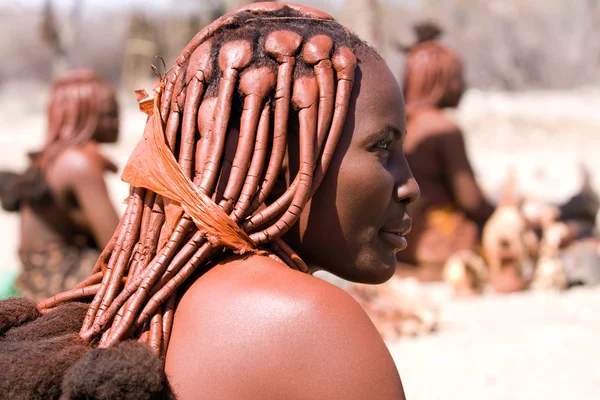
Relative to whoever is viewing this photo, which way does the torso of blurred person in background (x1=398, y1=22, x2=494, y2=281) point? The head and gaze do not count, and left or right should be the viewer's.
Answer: facing away from the viewer and to the right of the viewer

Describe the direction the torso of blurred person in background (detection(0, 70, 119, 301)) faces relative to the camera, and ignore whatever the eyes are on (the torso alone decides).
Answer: to the viewer's right

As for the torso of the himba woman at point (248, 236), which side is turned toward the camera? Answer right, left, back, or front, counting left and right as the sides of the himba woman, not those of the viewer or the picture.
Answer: right

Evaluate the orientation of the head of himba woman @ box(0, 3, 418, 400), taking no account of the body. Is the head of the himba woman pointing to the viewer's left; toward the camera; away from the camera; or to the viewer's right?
to the viewer's right

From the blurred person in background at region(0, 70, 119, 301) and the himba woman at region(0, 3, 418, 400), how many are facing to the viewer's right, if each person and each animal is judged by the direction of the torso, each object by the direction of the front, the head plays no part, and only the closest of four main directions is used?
2

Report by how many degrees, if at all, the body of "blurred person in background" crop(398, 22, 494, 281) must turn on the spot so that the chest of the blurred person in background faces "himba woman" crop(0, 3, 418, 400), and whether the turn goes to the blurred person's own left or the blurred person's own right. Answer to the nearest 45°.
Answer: approximately 135° to the blurred person's own right

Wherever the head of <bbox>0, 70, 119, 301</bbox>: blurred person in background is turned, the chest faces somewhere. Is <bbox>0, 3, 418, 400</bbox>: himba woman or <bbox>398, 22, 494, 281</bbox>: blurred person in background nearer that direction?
the blurred person in background

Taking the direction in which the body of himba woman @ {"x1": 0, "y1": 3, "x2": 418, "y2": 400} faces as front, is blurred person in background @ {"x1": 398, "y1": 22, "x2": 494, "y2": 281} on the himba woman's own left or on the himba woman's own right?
on the himba woman's own left

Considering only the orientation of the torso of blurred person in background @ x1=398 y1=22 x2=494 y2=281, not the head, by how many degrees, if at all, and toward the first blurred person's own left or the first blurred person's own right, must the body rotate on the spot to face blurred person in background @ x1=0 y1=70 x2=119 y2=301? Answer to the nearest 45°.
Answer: approximately 180°

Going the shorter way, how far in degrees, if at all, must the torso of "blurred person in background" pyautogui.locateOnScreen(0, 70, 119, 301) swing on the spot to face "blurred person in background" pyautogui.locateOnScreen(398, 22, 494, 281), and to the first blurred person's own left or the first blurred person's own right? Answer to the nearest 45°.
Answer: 0° — they already face them
